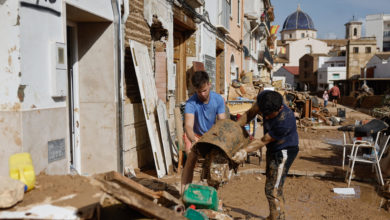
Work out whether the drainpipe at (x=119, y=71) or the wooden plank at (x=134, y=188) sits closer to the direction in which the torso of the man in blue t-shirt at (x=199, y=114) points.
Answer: the wooden plank

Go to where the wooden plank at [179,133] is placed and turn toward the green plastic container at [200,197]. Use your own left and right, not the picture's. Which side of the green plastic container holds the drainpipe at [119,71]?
right

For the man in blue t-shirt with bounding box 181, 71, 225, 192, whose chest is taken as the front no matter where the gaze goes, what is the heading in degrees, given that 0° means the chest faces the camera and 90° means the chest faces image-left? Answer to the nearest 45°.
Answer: approximately 315°

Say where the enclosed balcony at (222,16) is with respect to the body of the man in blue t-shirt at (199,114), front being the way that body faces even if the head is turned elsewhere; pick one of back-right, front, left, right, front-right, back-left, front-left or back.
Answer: back-left

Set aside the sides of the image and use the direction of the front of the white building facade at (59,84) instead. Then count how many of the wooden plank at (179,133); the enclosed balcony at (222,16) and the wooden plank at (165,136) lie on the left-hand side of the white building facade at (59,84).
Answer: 3

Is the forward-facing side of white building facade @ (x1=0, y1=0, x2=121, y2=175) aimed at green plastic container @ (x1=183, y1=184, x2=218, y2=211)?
yes

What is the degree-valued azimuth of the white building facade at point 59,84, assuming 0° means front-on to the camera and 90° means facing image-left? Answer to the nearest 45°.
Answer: approximately 315°
